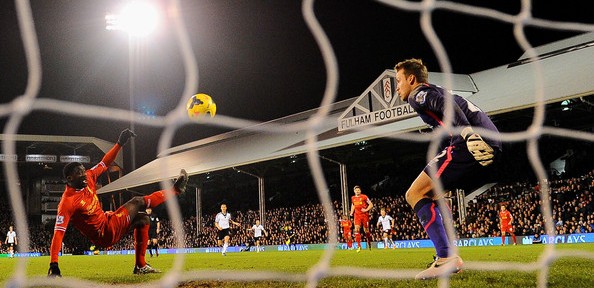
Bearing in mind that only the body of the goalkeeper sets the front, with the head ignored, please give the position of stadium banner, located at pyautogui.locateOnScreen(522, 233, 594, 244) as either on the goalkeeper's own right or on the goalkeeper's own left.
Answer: on the goalkeeper's own right

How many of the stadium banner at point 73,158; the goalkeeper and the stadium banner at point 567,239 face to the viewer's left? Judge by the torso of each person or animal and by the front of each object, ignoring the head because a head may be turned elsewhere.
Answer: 1

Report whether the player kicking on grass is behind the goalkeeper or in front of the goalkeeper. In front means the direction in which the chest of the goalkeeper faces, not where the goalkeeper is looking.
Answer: in front

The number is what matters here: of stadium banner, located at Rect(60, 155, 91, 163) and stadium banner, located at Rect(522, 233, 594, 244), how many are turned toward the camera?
2

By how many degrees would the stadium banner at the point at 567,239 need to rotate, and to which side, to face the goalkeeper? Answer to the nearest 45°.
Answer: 0° — it already faces them

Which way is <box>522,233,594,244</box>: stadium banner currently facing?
toward the camera

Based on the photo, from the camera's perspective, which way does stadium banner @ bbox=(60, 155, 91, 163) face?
toward the camera

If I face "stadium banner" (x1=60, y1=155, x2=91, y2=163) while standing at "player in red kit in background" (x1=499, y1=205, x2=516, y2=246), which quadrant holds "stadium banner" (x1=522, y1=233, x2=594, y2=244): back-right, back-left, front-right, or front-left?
back-right

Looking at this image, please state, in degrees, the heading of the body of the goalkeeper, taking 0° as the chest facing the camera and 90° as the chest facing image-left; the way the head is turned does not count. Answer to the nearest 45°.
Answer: approximately 90°

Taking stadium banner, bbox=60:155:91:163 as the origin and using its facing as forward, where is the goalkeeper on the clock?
The goalkeeper is roughly at 12 o'clock from the stadium banner.

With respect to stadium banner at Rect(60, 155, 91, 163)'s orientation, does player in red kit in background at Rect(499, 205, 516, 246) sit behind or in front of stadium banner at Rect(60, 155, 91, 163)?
in front

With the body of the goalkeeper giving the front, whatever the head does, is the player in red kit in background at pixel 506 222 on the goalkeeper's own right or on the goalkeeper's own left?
on the goalkeeper's own right

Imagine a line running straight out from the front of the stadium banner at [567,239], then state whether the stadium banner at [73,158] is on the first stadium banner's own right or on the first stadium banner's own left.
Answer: on the first stadium banner's own right

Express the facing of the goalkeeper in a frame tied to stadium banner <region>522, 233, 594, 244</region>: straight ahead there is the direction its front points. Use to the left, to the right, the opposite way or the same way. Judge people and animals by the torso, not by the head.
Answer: to the right

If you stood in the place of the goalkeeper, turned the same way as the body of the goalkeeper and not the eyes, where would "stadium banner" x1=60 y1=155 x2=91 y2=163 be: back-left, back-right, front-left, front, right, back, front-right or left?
front-right

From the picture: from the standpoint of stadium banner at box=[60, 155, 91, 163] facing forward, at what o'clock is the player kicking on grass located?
The player kicking on grass is roughly at 12 o'clock from the stadium banner.

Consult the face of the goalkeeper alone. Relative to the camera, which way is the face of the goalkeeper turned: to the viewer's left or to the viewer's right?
to the viewer's left
